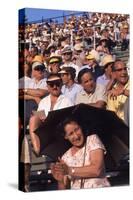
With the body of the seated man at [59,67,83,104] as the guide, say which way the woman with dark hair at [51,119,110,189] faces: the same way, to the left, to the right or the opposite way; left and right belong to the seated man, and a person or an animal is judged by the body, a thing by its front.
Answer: the same way

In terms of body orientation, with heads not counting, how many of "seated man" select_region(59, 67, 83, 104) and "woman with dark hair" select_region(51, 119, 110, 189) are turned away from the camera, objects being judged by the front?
0

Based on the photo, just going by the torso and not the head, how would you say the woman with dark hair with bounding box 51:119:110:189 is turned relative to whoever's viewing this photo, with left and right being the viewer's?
facing the viewer and to the left of the viewer
